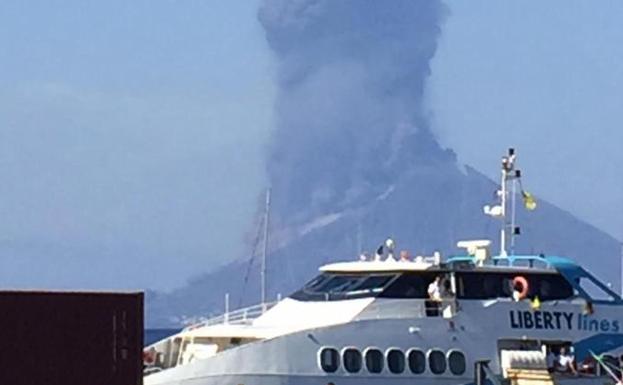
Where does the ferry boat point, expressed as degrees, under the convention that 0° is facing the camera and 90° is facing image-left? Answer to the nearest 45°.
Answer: approximately 90°
